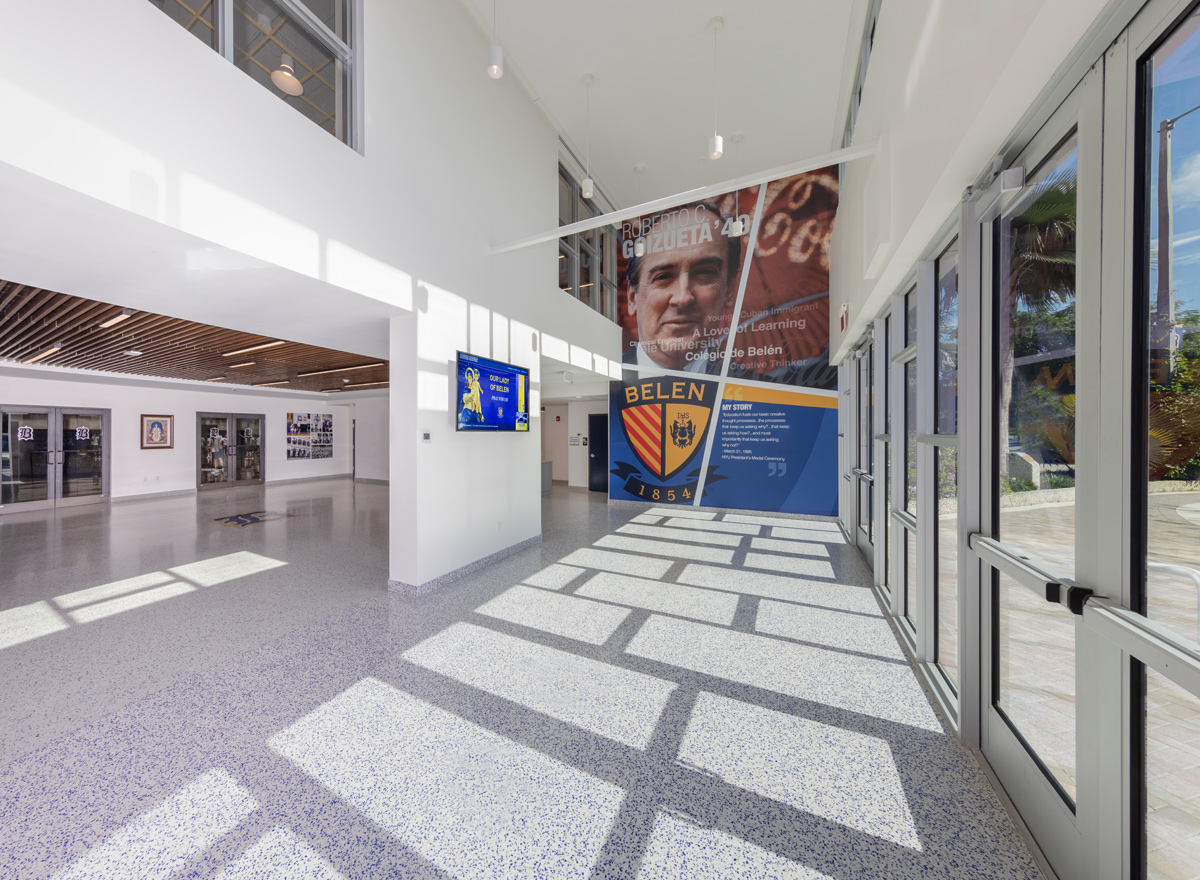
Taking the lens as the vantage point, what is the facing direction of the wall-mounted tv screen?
facing the viewer and to the right of the viewer

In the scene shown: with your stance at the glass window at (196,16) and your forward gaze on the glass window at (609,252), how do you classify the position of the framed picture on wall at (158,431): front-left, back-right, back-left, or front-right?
front-left

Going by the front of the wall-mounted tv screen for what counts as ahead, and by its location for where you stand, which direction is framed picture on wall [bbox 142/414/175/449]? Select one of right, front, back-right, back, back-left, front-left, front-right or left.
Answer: back

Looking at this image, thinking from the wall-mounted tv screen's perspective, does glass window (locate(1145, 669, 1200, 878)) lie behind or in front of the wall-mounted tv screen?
in front

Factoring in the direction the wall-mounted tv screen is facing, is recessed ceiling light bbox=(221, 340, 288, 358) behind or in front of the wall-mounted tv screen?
behind

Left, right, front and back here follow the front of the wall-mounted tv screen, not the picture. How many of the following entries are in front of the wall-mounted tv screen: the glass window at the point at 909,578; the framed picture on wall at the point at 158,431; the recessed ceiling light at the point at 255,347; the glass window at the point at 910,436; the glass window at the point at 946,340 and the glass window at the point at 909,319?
4

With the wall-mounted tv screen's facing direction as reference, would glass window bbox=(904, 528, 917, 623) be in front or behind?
in front

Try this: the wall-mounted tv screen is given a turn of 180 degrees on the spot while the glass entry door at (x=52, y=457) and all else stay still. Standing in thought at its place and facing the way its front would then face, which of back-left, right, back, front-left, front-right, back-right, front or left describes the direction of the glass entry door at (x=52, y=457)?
front

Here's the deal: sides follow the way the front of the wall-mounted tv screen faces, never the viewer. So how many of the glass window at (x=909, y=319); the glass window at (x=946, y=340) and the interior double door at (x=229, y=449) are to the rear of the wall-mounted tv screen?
1

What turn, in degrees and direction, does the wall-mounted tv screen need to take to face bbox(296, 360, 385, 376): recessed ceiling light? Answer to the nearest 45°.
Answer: approximately 180°

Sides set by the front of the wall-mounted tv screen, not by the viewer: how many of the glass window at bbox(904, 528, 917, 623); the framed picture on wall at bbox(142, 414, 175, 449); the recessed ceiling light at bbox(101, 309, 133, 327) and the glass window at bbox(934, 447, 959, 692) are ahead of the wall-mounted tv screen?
2
